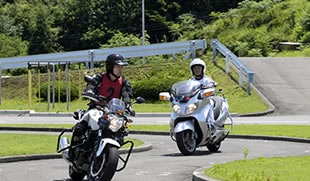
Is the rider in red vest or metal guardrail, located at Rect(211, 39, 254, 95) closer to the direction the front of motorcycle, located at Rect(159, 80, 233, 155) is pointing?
the rider in red vest

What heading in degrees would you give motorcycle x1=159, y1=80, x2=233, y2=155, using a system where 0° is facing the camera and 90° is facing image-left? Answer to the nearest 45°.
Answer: approximately 45°

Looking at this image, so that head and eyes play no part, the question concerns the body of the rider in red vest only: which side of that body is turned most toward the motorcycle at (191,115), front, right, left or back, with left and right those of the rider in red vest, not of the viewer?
left

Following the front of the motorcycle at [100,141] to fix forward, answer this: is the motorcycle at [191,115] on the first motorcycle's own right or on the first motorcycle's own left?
on the first motorcycle's own left
